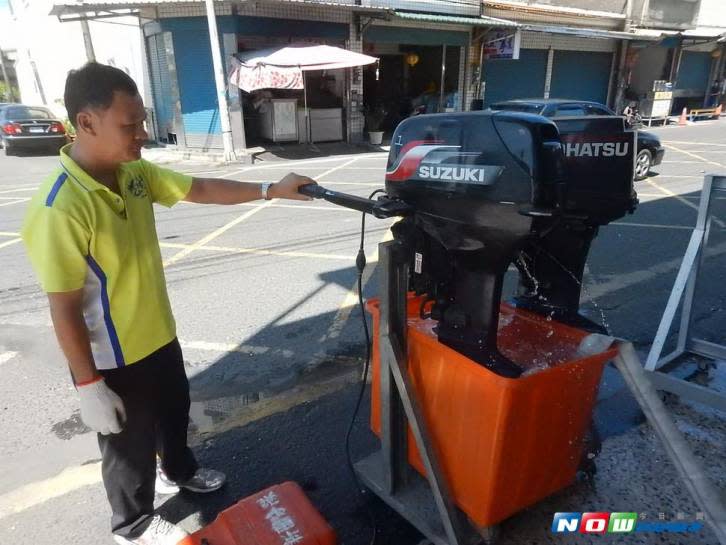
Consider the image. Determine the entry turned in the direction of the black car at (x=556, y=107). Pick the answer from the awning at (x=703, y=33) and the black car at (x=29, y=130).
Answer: the awning

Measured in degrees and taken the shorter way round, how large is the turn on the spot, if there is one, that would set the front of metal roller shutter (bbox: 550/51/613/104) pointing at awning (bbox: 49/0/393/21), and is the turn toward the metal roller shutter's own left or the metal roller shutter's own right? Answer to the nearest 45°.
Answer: approximately 45° to the metal roller shutter's own right

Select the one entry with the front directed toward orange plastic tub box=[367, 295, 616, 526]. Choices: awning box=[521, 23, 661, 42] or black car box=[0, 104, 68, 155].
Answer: the awning

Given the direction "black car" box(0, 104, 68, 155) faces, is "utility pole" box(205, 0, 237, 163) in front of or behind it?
behind

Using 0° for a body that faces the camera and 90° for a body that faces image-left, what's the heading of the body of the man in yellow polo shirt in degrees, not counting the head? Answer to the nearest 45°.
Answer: approximately 315°

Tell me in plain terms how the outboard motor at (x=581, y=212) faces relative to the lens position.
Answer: facing to the left of the viewer

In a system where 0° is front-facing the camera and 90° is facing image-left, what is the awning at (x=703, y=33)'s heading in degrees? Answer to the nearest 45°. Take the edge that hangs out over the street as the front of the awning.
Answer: approximately 0°
